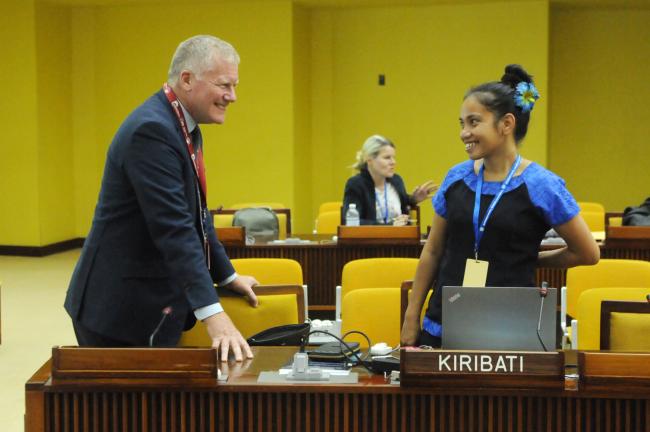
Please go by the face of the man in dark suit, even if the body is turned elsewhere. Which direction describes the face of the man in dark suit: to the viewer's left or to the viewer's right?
to the viewer's right

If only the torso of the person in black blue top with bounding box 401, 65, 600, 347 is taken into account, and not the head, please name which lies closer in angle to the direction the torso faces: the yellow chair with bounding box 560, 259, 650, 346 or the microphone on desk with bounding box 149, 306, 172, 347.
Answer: the microphone on desk

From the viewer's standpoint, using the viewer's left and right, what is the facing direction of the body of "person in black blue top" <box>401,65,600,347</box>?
facing the viewer and to the left of the viewer

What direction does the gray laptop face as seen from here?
away from the camera

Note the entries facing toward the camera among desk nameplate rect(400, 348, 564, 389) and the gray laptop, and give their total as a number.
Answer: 1

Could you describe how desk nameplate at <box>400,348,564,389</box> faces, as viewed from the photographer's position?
facing the viewer

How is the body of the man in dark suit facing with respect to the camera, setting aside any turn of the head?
to the viewer's right

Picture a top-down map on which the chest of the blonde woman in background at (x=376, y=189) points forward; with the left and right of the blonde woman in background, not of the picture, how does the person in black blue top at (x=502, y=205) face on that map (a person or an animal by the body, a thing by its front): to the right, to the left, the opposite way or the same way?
to the right

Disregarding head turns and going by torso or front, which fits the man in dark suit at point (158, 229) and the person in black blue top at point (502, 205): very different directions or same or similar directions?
very different directions

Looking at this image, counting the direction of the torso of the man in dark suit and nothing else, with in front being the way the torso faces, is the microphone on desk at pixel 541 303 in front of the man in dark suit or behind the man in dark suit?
in front
